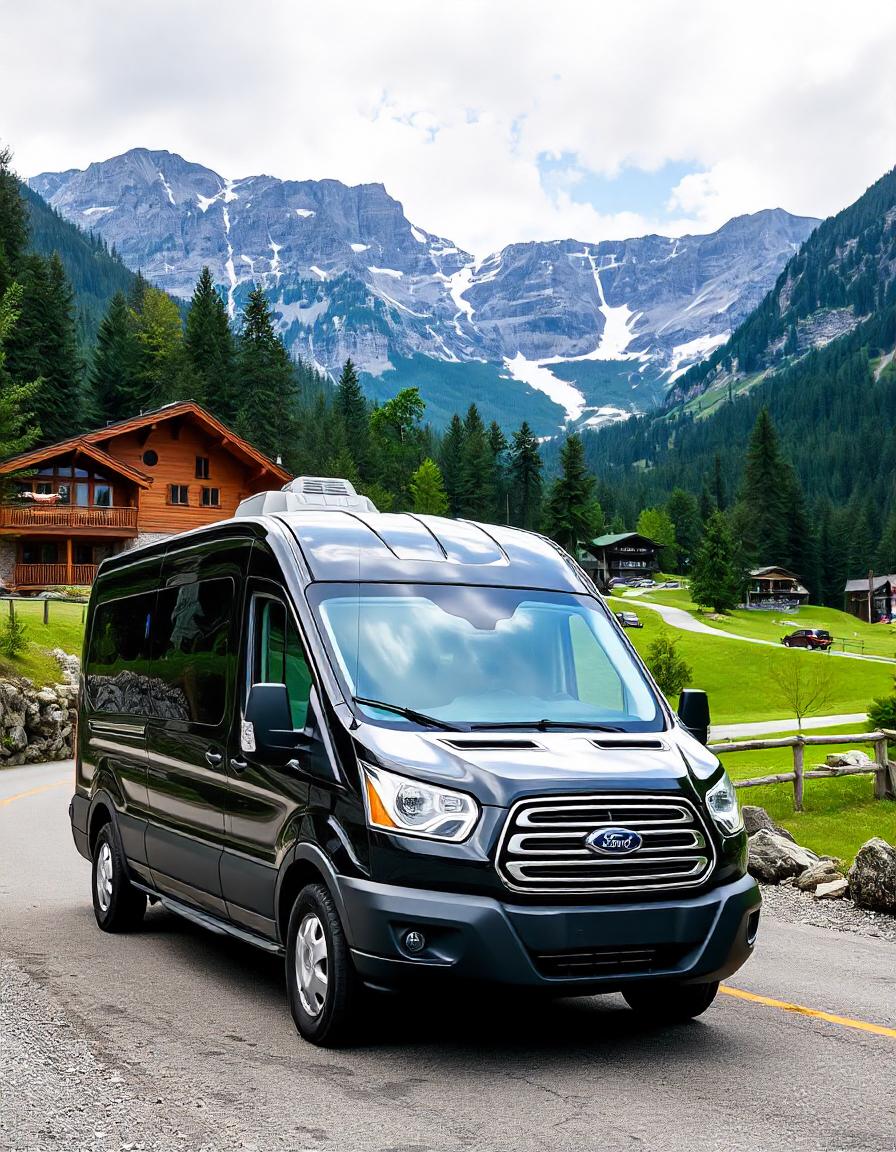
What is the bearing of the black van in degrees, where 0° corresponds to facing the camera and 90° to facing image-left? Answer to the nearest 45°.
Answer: approximately 315°

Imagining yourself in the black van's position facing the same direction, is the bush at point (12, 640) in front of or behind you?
behind

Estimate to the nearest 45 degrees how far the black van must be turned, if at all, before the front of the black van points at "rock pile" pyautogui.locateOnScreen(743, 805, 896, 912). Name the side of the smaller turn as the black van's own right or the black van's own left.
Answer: approximately 90° to the black van's own left

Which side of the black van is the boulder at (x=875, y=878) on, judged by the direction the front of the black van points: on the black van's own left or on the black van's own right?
on the black van's own left

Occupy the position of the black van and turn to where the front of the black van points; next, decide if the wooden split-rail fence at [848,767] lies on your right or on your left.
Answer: on your left

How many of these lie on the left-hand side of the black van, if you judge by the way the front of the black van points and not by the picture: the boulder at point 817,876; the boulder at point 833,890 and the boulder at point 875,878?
3

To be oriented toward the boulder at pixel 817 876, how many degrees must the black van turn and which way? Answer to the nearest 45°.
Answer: approximately 90° to its left

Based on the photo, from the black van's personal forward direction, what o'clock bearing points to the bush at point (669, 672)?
The bush is roughly at 8 o'clock from the black van.

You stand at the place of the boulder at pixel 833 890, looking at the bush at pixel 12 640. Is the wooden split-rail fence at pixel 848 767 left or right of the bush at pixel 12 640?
right

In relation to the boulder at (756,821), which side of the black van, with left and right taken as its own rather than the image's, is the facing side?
left
